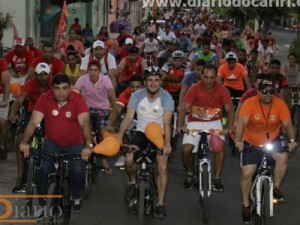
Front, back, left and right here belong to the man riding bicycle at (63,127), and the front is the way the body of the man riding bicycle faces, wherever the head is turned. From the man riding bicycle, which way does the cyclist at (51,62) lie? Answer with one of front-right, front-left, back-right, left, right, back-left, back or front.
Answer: back

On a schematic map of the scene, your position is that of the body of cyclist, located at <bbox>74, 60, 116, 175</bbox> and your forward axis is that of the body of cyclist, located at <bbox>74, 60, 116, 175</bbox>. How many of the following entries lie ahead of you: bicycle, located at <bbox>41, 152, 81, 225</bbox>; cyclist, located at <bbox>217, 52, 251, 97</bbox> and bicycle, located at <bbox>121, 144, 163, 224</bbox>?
2

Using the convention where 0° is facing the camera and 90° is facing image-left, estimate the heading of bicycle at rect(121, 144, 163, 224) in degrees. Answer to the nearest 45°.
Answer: approximately 0°

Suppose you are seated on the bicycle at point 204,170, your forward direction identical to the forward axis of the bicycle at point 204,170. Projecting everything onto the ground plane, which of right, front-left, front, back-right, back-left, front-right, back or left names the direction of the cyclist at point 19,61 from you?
back-right

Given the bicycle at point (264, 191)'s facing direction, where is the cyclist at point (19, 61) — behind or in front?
behind

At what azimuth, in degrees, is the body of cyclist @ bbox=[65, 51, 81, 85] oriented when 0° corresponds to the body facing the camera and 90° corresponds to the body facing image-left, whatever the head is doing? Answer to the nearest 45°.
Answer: approximately 0°

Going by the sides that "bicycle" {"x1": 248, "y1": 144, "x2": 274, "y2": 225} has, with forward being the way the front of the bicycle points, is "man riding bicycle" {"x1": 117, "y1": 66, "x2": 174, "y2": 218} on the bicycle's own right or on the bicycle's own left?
on the bicycle's own right

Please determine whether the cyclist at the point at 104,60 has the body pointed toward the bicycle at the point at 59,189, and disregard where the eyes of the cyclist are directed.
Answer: yes

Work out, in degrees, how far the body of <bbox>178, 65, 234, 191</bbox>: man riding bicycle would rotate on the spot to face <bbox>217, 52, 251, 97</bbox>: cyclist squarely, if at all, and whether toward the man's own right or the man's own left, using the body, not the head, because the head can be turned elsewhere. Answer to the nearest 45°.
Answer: approximately 180°

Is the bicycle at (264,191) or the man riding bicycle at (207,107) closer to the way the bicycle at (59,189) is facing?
the bicycle
